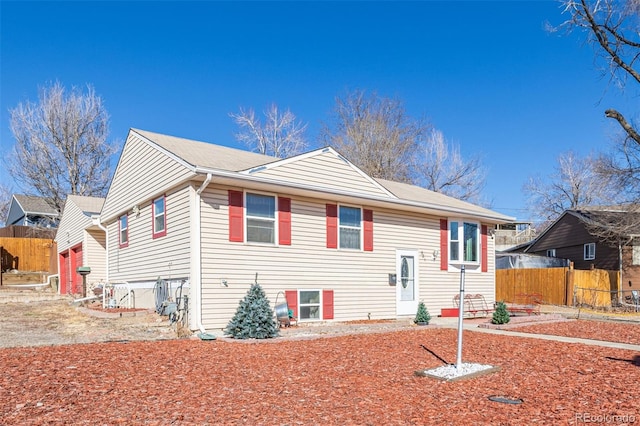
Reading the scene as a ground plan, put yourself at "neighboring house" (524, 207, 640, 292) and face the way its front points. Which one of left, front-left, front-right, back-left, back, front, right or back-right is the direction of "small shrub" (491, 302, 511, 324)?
front-right

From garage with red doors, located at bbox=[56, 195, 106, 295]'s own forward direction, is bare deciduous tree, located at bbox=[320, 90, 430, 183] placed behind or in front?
behind

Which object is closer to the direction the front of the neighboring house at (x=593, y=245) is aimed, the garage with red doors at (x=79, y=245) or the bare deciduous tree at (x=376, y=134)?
the garage with red doors

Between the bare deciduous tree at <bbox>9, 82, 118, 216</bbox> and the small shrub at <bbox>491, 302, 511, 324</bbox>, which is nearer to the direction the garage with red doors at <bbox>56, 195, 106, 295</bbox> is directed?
the small shrub

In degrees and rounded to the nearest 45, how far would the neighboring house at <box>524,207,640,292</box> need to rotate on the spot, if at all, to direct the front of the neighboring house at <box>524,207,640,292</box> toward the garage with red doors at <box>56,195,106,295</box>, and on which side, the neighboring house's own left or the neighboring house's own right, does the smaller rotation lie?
approximately 90° to the neighboring house's own right

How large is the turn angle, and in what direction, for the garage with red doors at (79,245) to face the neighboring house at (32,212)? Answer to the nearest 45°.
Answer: approximately 135° to its right

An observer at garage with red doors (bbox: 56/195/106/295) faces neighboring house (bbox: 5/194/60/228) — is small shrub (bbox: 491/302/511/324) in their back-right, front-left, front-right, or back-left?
back-right

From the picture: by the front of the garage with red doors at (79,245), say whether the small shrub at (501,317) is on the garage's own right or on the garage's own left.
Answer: on the garage's own left

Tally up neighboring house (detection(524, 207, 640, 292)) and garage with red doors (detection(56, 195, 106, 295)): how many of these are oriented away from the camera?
0

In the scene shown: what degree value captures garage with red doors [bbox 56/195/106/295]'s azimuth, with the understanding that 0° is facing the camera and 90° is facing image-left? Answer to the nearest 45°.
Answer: approximately 45°
